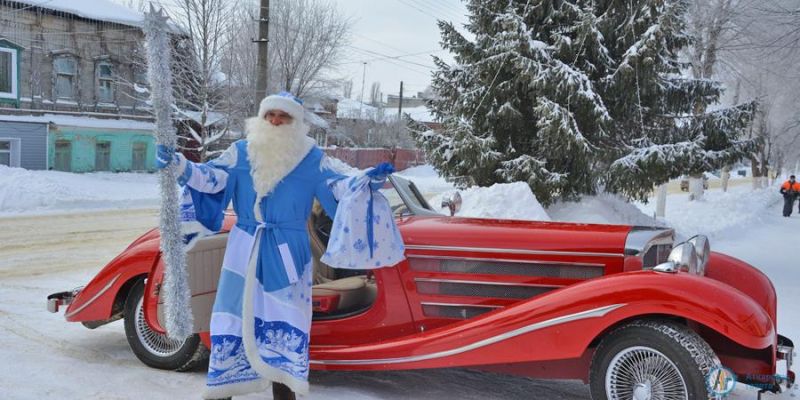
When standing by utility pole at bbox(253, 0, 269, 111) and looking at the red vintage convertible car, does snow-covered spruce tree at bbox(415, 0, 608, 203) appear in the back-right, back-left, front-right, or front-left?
front-left

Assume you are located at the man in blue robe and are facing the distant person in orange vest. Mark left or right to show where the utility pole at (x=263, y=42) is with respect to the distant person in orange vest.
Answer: left

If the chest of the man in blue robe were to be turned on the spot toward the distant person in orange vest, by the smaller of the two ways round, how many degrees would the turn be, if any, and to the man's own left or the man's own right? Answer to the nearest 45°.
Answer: approximately 135° to the man's own left

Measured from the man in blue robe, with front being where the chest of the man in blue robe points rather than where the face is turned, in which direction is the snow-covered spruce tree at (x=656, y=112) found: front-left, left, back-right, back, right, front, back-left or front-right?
back-left

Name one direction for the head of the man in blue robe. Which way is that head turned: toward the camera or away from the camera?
toward the camera

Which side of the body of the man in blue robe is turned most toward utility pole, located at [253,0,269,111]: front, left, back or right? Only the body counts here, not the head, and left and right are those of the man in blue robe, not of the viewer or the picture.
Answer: back

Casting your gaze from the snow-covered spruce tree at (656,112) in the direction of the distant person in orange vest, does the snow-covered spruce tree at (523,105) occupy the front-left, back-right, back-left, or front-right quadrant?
back-left

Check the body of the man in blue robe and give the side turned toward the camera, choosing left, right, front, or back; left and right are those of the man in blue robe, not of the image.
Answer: front
